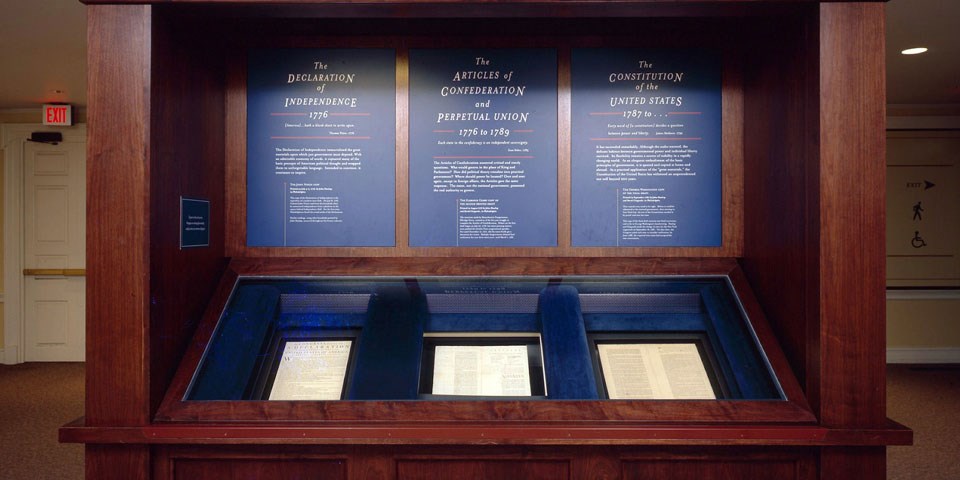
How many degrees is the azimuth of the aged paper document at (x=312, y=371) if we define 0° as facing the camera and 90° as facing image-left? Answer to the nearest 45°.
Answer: approximately 0°

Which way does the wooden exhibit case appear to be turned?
toward the camera

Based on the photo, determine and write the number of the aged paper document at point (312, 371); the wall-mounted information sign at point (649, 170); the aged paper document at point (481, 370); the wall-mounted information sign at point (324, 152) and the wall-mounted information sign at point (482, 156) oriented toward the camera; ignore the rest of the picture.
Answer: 5

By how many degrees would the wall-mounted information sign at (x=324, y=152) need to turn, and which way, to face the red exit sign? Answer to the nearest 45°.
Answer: approximately 135° to its right

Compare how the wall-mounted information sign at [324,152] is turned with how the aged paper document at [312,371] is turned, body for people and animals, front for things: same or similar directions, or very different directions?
same or similar directions

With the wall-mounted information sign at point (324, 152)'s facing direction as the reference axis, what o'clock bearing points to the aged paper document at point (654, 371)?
The aged paper document is roughly at 10 o'clock from the wall-mounted information sign.

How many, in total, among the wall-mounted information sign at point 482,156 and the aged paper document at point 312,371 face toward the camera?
2

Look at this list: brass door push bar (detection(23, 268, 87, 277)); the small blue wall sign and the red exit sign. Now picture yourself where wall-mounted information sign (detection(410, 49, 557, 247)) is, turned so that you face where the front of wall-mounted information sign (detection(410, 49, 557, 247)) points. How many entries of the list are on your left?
0

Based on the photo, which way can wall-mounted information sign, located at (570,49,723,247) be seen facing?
toward the camera

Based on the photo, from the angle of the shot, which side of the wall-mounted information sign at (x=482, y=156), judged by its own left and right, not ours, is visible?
front

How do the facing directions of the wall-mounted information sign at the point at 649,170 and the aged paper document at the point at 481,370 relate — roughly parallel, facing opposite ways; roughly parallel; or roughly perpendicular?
roughly parallel

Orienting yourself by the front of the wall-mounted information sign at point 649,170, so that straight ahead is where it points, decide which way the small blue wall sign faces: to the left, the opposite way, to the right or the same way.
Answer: to the left
